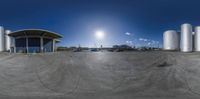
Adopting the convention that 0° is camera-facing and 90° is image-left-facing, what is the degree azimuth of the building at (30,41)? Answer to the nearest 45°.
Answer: approximately 0°
